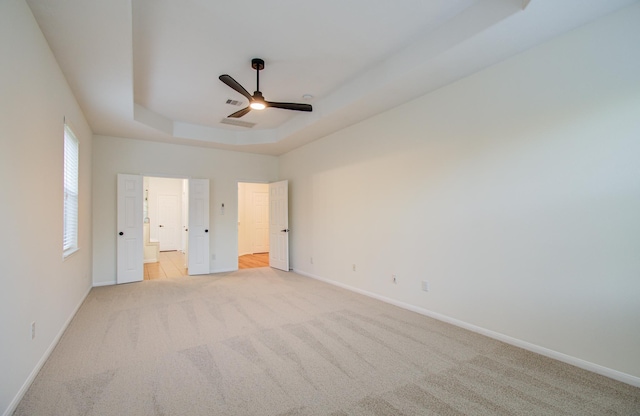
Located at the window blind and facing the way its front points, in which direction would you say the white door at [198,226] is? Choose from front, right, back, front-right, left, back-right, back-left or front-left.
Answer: front-left

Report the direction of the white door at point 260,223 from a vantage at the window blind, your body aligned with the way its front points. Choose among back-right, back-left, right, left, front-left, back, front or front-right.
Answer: front-left

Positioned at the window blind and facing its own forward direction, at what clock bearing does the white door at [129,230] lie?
The white door is roughly at 10 o'clock from the window blind.

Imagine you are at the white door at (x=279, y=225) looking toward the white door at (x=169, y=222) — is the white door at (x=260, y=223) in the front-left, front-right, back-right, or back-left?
front-right

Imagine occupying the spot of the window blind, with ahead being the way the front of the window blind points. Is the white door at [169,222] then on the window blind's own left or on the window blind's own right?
on the window blind's own left

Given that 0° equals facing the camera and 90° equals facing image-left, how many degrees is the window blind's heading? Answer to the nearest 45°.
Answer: approximately 270°

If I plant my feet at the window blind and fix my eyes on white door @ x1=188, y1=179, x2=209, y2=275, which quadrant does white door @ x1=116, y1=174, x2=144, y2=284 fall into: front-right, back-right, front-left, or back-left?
front-left
